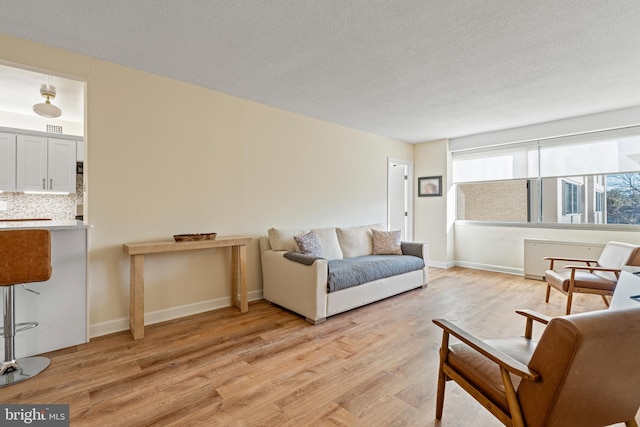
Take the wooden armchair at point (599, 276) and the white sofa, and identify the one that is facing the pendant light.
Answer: the wooden armchair

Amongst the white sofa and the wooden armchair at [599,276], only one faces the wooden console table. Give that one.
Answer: the wooden armchair

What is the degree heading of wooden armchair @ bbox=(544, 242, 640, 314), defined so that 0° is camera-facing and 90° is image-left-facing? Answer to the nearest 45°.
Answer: approximately 45°

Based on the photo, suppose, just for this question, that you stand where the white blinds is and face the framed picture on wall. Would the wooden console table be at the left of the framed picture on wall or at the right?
left

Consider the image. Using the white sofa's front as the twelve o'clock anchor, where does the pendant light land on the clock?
The pendant light is roughly at 4 o'clock from the white sofa.

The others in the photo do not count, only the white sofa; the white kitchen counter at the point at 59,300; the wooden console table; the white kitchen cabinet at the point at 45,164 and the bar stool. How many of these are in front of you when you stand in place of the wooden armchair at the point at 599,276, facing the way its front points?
5

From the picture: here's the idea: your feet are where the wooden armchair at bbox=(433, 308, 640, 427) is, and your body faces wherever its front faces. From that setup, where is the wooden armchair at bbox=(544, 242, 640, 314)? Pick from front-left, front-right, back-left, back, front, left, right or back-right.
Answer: front-right

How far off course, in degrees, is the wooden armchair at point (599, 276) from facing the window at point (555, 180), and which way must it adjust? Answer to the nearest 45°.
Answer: approximately 135° to its right

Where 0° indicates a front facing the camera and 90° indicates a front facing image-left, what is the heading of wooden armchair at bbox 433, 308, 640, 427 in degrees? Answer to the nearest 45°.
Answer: approximately 135°

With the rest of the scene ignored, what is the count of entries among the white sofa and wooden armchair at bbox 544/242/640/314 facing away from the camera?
0

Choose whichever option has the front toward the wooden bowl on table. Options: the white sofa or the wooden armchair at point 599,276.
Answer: the wooden armchair

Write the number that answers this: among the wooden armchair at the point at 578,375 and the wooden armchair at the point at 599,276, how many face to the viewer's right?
0
